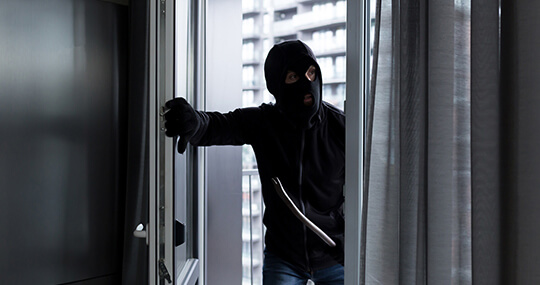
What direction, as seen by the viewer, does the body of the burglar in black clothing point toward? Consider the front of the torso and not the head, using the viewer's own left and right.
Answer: facing the viewer

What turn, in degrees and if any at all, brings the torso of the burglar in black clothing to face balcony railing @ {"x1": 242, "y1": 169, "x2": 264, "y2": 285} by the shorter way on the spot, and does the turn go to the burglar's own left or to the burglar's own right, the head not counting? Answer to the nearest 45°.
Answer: approximately 180°

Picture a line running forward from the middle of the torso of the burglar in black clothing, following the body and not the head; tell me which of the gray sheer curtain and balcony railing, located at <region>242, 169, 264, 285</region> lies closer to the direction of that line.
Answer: the gray sheer curtain

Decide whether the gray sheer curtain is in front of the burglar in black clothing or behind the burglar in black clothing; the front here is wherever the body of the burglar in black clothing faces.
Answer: in front
